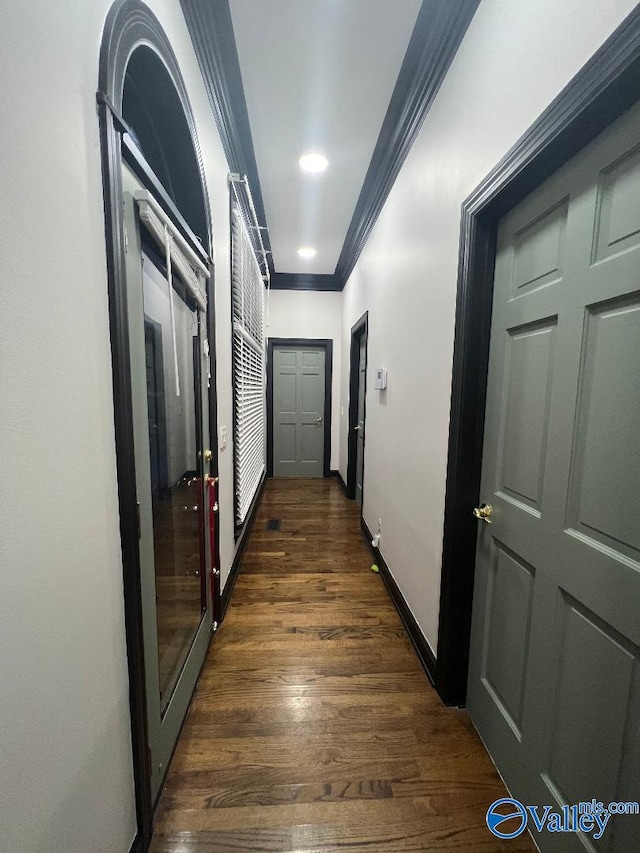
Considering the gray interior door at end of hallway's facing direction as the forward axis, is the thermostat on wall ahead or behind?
ahead

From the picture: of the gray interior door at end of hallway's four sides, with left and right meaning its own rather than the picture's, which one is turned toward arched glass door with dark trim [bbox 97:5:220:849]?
front

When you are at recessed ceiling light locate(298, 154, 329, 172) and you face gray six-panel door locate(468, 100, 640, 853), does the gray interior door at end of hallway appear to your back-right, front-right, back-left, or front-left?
back-left

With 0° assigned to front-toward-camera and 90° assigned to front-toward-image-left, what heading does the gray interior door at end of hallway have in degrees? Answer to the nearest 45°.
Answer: approximately 0°

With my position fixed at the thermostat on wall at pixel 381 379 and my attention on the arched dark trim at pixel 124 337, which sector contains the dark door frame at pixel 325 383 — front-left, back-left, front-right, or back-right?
back-right

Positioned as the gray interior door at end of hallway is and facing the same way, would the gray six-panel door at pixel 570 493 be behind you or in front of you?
in front

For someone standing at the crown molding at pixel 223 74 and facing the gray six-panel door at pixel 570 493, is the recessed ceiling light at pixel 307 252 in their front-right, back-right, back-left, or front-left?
back-left
